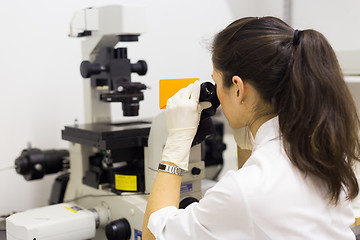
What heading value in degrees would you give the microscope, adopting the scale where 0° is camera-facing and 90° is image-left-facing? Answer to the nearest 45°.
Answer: approximately 315°

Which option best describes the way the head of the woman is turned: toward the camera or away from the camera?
away from the camera

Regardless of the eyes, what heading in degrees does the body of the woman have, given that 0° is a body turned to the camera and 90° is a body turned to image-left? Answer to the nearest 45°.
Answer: approximately 135°
